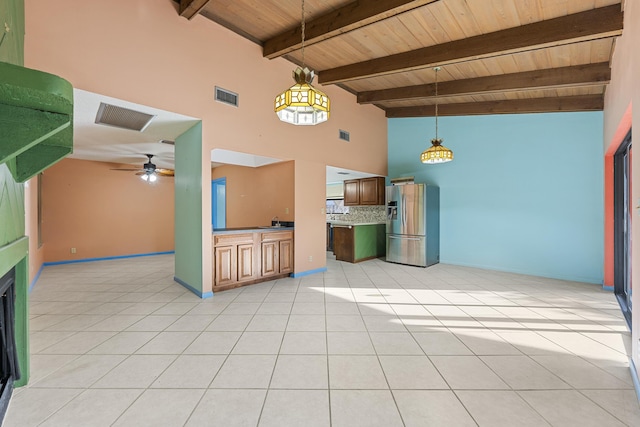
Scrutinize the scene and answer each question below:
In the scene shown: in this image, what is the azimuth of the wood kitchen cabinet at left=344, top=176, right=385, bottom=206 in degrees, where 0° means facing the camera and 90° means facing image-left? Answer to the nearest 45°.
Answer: approximately 45°

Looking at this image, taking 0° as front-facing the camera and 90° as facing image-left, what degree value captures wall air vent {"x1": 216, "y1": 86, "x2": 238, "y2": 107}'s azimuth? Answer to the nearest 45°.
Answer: approximately 315°

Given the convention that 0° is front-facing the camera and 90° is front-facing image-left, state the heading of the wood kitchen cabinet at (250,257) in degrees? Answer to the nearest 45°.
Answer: approximately 315°

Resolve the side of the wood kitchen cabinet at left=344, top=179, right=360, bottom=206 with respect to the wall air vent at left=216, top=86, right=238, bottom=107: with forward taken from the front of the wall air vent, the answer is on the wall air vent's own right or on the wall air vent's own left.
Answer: on the wall air vent's own left

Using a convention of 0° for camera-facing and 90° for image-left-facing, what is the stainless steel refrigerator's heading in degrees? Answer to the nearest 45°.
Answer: approximately 45°

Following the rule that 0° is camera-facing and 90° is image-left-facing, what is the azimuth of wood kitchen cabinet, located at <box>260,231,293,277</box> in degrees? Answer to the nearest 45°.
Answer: approximately 315°

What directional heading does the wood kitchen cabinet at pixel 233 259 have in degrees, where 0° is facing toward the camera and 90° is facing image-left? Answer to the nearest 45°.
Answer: approximately 315°

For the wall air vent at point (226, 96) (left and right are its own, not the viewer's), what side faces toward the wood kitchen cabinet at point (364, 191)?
left

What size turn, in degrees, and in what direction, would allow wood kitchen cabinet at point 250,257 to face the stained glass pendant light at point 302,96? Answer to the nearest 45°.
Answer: approximately 45° to its right
